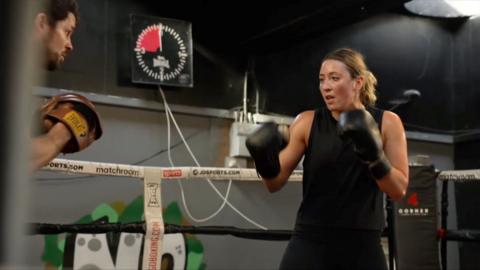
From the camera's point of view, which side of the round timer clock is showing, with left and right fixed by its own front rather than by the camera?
front
